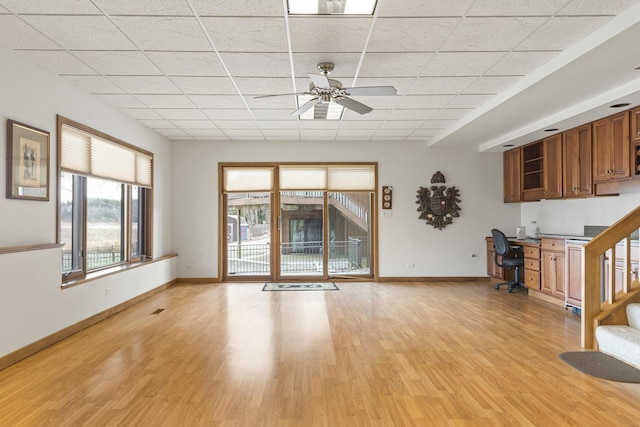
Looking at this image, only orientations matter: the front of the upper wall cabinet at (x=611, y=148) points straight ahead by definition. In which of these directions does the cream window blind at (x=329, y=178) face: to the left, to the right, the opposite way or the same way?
to the left

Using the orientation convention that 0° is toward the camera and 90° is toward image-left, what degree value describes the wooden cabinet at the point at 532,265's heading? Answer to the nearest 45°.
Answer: approximately 45°

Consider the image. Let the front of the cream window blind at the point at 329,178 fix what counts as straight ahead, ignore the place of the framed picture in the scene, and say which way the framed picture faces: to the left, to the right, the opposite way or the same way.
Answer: to the left

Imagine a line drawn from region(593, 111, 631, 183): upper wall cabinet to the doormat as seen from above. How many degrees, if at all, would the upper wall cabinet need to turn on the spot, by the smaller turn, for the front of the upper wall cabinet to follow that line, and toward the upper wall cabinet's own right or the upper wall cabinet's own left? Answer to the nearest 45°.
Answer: approximately 45° to the upper wall cabinet's own right

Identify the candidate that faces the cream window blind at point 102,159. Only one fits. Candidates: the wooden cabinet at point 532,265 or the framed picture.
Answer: the wooden cabinet

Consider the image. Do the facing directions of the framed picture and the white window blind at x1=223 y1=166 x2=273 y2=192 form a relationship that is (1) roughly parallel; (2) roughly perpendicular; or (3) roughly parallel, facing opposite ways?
roughly perpendicular

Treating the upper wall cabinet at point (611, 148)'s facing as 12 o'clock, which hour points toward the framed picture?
The framed picture is roughly at 12 o'clock from the upper wall cabinet.

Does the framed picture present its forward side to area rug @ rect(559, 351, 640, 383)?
yes

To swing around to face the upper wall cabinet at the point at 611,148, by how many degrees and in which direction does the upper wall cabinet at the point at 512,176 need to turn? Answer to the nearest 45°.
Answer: approximately 90° to its left

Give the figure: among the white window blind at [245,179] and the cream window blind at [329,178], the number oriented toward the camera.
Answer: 2

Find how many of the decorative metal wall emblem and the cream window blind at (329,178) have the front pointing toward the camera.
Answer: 2

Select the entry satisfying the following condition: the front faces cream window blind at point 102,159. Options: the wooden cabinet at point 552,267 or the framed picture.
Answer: the wooden cabinet

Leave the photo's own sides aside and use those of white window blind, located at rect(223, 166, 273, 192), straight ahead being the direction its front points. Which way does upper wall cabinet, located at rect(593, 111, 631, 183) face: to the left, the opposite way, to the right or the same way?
to the right

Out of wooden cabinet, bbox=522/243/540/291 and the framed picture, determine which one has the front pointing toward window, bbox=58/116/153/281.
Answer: the wooden cabinet

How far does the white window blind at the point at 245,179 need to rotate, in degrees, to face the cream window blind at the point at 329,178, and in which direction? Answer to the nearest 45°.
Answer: approximately 90° to its left
